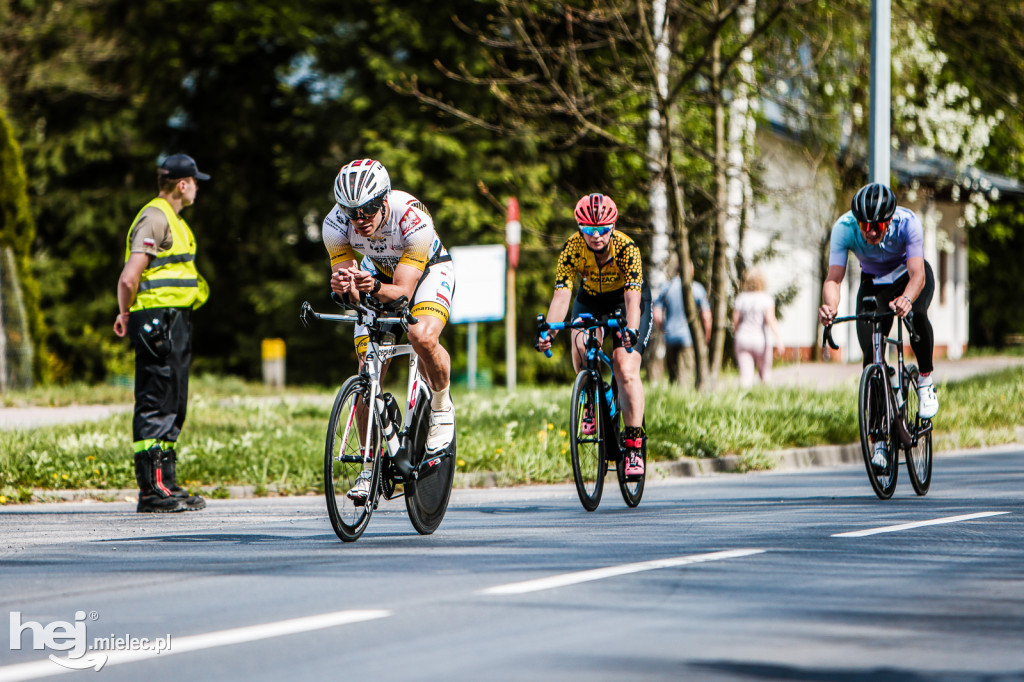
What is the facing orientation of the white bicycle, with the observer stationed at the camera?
facing the viewer and to the left of the viewer

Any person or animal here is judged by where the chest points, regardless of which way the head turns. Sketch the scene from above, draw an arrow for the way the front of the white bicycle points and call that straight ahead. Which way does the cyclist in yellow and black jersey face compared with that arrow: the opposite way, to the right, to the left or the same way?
the same way

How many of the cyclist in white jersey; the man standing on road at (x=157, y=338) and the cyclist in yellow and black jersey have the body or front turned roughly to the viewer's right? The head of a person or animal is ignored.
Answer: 1

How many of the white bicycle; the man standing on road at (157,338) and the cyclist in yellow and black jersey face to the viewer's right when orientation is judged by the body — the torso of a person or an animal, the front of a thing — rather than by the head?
1

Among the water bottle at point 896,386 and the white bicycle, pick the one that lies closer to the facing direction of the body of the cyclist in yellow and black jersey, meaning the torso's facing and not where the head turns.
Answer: the white bicycle

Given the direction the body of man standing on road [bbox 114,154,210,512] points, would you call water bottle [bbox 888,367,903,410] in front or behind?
in front

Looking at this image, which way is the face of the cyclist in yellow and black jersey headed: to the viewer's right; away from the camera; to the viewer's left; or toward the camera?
toward the camera

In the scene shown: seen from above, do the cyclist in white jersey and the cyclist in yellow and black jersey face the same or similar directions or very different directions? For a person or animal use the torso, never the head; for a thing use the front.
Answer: same or similar directions

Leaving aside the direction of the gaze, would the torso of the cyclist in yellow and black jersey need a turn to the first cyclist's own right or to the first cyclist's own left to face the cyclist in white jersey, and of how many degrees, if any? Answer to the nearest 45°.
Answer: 0° — they already face them

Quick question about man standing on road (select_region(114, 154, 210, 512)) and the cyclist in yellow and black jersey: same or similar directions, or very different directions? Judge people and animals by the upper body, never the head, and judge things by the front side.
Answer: very different directions

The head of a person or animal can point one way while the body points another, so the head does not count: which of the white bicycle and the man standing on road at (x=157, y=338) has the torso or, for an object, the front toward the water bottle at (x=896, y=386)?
the man standing on road

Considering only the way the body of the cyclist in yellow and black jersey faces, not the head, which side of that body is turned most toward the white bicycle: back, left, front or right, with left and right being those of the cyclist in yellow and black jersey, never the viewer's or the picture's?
front

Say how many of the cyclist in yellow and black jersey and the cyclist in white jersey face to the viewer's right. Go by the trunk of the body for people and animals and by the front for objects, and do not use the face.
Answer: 0

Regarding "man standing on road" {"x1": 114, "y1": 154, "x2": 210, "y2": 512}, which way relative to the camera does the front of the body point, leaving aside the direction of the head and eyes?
to the viewer's right
